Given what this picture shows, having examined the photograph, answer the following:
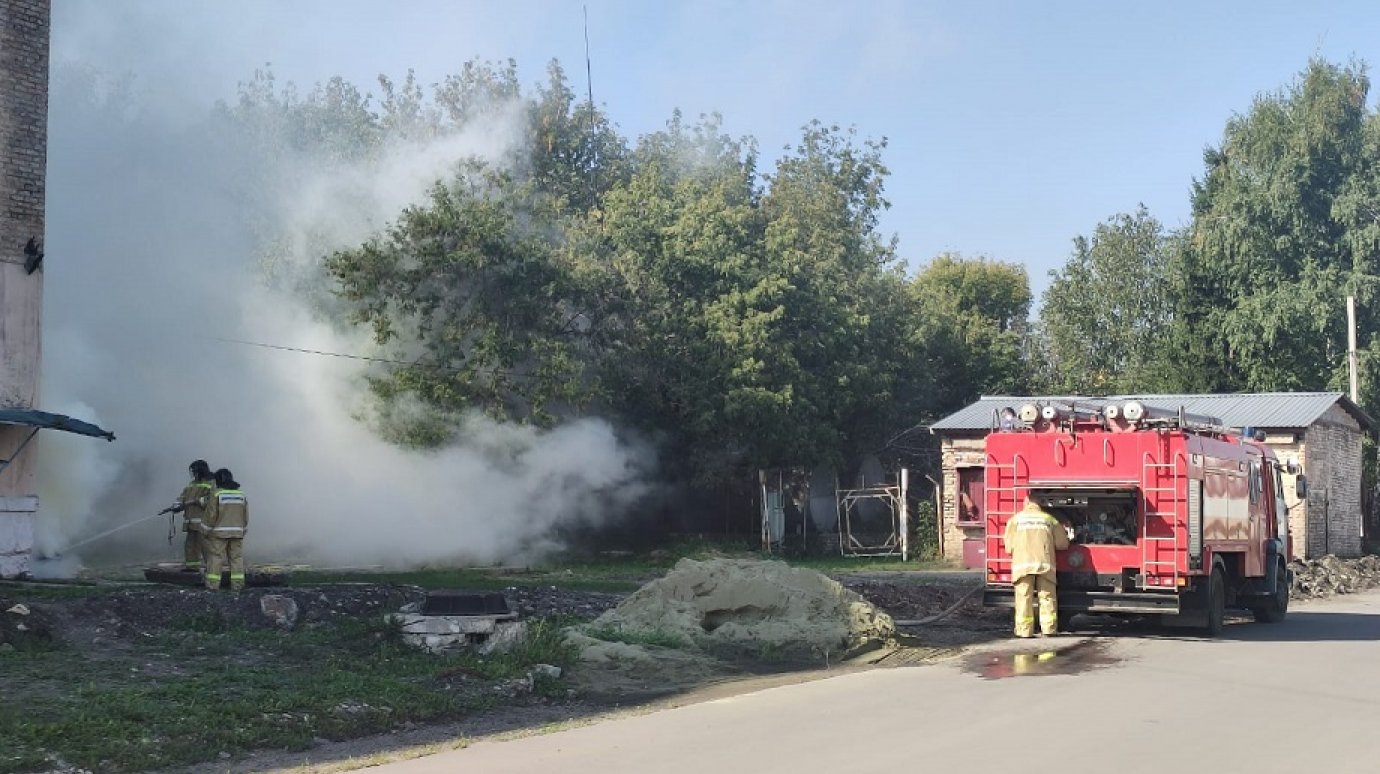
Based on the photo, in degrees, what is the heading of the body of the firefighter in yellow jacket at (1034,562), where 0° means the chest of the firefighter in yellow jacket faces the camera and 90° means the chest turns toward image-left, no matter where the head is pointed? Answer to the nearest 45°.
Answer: approximately 180°

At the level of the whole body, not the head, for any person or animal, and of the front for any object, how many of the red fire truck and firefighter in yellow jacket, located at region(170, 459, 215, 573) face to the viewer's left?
1

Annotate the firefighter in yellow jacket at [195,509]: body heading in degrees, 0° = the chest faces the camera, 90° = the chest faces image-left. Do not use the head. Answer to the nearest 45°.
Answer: approximately 90°

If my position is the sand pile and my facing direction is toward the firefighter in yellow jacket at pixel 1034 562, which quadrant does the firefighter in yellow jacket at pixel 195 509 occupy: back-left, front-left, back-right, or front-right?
back-left

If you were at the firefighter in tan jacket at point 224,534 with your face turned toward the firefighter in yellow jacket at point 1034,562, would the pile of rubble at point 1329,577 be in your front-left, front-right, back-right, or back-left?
front-left

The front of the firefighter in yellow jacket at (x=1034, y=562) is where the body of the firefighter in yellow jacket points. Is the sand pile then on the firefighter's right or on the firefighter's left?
on the firefighter's left

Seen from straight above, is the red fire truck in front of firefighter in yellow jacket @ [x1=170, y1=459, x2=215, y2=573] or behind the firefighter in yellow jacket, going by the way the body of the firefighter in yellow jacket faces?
behind

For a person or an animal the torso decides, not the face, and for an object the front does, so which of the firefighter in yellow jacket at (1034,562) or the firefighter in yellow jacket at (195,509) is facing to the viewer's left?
the firefighter in yellow jacket at (195,509)

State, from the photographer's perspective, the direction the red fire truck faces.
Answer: facing away from the viewer and to the right of the viewer

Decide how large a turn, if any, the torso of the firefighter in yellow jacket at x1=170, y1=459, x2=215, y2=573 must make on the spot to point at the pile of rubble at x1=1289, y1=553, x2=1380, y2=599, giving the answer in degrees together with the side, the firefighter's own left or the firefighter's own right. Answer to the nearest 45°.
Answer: approximately 180°

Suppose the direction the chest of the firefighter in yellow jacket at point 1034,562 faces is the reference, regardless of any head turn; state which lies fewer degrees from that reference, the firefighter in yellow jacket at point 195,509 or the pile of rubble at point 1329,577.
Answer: the pile of rubble

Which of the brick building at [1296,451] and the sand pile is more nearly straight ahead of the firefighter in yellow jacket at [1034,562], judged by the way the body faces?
the brick building

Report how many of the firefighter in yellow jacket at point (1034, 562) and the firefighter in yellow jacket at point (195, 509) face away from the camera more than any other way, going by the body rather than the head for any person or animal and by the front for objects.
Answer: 1

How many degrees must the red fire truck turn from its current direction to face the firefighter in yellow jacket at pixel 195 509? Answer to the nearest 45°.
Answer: approximately 135° to its left
